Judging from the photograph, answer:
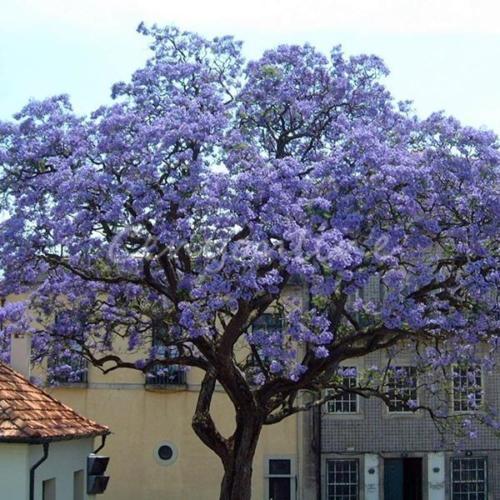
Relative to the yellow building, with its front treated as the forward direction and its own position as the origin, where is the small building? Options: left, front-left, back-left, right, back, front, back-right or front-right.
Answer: front

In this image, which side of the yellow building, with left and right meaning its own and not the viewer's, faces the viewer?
front

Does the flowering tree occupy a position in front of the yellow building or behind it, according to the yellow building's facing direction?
in front
